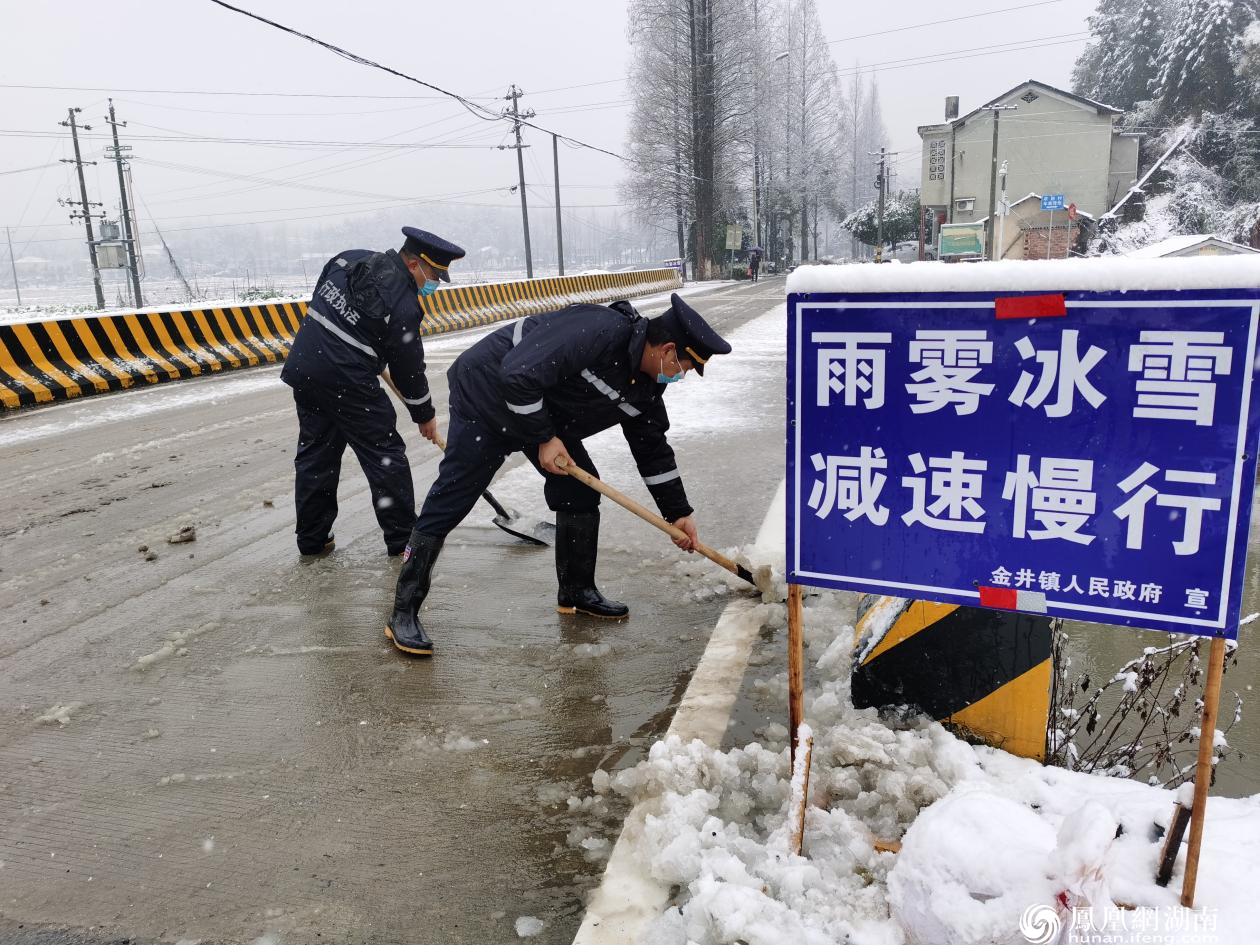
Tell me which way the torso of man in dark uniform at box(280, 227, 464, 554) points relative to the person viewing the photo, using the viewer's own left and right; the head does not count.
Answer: facing away from the viewer and to the right of the viewer

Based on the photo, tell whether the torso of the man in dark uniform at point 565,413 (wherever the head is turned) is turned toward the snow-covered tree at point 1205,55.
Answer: no

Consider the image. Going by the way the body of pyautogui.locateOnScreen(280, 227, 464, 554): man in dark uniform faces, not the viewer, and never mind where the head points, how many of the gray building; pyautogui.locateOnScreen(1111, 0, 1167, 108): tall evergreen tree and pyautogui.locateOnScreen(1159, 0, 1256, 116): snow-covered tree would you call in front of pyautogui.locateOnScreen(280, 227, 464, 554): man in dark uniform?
3

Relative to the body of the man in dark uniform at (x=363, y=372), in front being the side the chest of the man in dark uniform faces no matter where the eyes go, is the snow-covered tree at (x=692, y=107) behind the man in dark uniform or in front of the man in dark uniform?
in front

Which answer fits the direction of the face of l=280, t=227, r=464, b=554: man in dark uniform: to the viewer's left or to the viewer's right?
to the viewer's right

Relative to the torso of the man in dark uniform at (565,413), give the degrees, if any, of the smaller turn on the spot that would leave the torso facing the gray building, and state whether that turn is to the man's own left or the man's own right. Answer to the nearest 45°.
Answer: approximately 45° to the man's own left

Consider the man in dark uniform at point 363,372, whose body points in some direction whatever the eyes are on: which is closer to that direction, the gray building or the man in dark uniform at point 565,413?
the gray building

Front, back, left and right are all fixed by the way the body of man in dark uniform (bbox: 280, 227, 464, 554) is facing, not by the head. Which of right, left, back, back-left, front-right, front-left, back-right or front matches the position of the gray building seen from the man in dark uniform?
front

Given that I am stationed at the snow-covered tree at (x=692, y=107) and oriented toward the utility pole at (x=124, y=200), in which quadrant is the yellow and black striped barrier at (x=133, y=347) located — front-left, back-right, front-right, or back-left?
front-left

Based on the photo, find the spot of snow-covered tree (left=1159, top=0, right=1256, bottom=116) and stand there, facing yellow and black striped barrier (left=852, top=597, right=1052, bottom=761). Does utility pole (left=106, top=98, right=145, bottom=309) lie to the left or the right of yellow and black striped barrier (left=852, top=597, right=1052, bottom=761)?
right

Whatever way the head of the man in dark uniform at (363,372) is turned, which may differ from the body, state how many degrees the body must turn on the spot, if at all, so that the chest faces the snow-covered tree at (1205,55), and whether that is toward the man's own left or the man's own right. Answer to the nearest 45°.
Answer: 0° — they already face it

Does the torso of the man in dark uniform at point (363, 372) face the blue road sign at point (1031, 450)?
no

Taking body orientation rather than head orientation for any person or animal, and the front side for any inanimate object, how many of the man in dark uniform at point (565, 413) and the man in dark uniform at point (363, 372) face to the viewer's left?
0

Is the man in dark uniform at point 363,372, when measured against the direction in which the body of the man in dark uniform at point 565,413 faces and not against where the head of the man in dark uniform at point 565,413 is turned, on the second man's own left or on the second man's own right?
on the second man's own left

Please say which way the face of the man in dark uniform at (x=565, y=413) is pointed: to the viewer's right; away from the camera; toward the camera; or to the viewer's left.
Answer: to the viewer's right

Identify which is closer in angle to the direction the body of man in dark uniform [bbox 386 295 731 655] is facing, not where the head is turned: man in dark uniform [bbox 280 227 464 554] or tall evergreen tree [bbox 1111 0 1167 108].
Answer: the tall evergreen tree

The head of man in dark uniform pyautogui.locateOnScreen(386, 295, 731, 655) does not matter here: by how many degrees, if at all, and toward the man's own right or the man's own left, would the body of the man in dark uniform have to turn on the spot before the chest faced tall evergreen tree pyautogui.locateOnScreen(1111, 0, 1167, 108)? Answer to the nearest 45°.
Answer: approximately 45° to the man's own left

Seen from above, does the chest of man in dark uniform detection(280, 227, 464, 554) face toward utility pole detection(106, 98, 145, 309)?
no

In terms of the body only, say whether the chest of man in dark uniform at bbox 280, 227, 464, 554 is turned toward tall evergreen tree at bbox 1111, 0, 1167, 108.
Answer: yes

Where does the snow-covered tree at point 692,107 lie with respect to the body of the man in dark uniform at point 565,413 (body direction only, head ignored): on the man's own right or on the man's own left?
on the man's own left

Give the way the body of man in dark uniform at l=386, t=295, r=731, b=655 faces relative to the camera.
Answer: to the viewer's right
